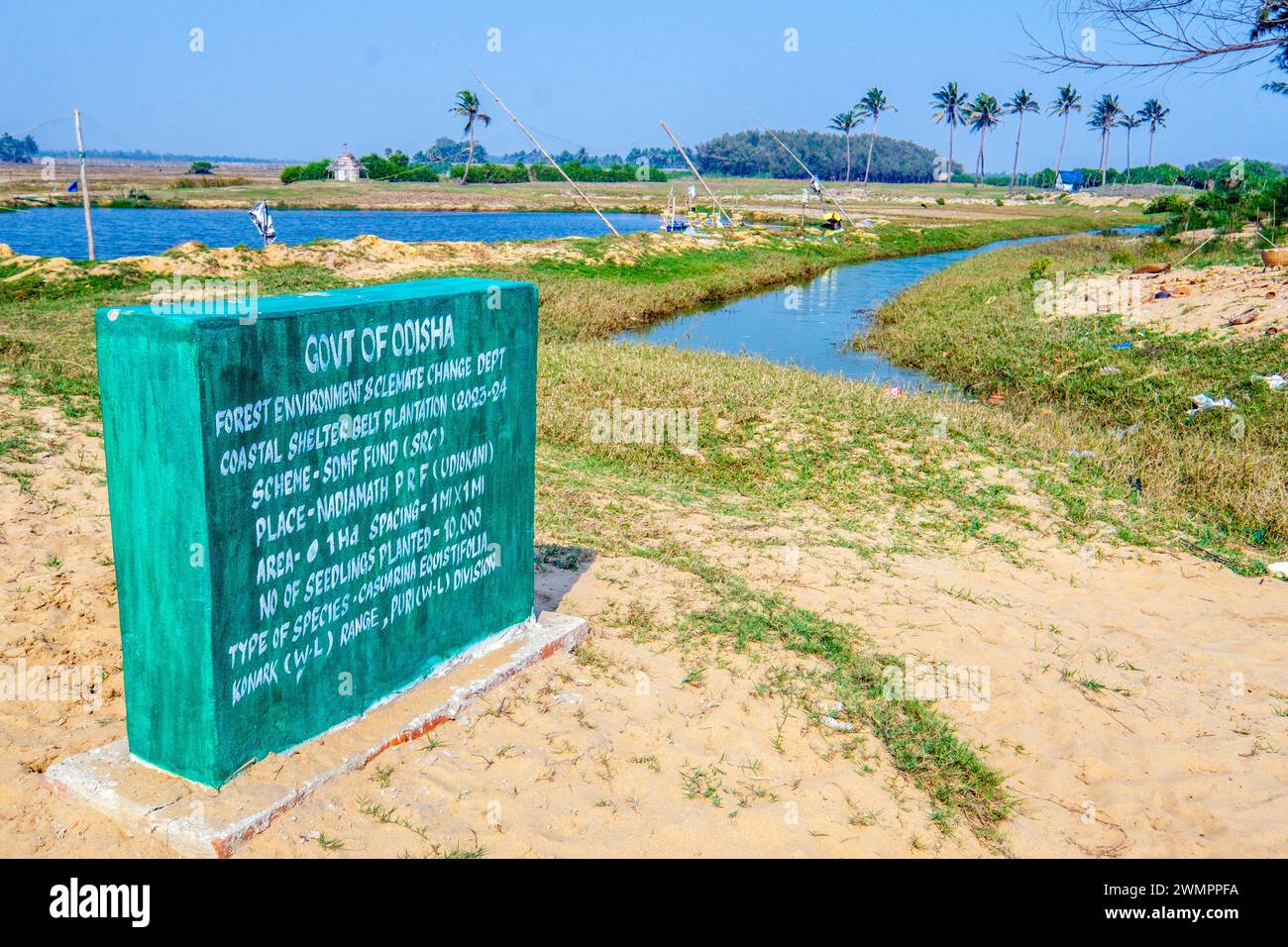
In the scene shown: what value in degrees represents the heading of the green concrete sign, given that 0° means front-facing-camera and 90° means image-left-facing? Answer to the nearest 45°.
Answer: approximately 315°

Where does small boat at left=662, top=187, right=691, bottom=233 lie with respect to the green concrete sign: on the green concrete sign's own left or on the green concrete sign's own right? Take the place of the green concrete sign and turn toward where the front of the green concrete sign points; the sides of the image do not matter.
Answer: on the green concrete sign's own left

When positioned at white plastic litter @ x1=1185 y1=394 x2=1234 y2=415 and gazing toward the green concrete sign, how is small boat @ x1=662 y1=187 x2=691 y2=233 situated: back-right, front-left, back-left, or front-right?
back-right

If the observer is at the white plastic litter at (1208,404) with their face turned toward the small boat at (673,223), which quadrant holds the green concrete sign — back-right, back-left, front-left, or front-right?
back-left

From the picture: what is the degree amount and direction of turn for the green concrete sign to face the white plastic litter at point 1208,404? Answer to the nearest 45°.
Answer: approximately 90° to its left

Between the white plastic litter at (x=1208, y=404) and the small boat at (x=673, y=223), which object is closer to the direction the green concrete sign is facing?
the white plastic litter
